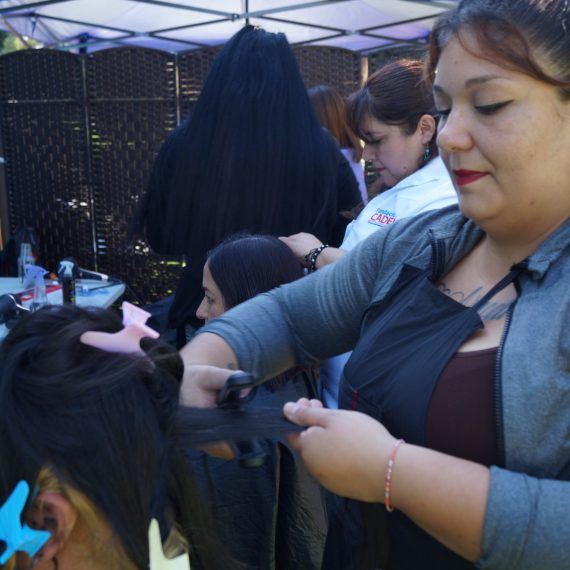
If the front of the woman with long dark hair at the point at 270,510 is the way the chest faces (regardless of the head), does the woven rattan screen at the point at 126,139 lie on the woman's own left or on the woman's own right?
on the woman's own right

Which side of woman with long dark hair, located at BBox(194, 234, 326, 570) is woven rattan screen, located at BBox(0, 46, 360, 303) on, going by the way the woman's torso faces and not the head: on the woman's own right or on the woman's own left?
on the woman's own right

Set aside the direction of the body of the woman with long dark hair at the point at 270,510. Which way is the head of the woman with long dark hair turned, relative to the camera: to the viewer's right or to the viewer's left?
to the viewer's left
